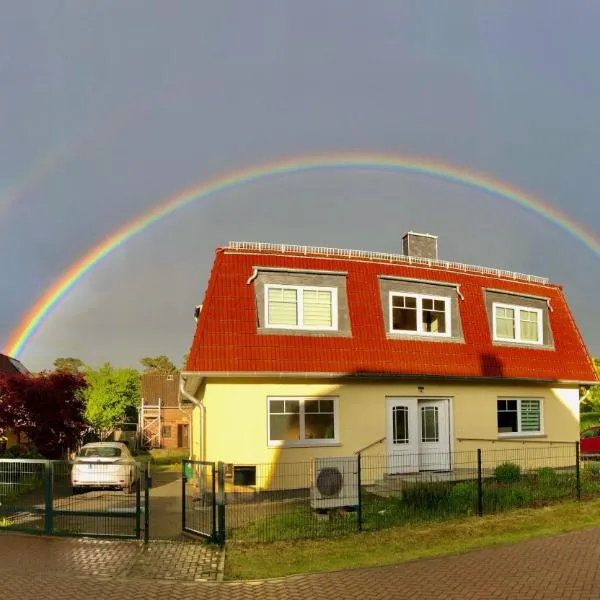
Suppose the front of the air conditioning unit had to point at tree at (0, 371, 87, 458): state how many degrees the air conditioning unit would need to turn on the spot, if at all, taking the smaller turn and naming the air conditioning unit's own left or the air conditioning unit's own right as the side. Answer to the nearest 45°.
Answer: approximately 135° to the air conditioning unit's own right

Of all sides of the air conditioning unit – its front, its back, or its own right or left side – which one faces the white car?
right

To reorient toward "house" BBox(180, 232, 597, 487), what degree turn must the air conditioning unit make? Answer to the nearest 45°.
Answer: approximately 180°

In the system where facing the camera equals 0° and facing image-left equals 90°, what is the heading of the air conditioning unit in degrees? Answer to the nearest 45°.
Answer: approximately 0°

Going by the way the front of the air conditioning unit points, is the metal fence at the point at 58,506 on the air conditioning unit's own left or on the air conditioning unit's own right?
on the air conditioning unit's own right
